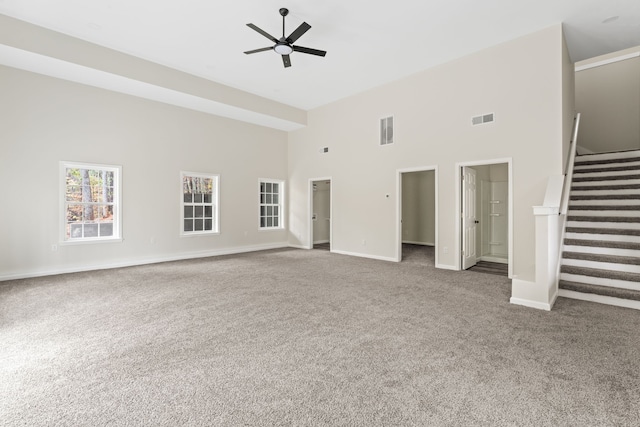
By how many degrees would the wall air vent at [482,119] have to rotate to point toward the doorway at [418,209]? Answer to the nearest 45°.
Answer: approximately 90° to its right

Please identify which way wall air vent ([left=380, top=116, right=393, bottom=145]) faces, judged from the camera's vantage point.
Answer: facing the viewer and to the left of the viewer

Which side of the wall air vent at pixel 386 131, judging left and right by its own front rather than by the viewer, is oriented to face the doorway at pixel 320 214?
right

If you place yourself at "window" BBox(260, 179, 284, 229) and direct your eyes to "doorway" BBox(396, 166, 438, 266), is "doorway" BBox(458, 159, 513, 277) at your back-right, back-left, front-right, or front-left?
front-right

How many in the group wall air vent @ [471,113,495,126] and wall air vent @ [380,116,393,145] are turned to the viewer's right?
0

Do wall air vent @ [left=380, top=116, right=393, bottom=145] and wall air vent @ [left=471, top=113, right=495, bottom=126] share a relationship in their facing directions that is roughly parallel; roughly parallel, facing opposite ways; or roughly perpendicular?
roughly parallel

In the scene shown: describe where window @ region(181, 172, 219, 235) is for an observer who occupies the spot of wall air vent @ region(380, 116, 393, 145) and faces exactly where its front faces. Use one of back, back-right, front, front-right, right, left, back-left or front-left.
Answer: front-right

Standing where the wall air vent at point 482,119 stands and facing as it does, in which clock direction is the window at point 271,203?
The window is roughly at 2 o'clock from the wall air vent.

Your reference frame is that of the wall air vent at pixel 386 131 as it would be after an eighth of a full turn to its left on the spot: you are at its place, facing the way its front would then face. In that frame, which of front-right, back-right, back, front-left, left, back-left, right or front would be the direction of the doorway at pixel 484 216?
left

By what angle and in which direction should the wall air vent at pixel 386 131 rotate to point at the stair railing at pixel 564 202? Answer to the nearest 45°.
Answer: approximately 90° to its left

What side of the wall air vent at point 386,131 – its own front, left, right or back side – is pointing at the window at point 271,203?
right

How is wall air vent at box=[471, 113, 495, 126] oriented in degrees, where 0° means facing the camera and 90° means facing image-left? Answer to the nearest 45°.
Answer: approximately 45°
